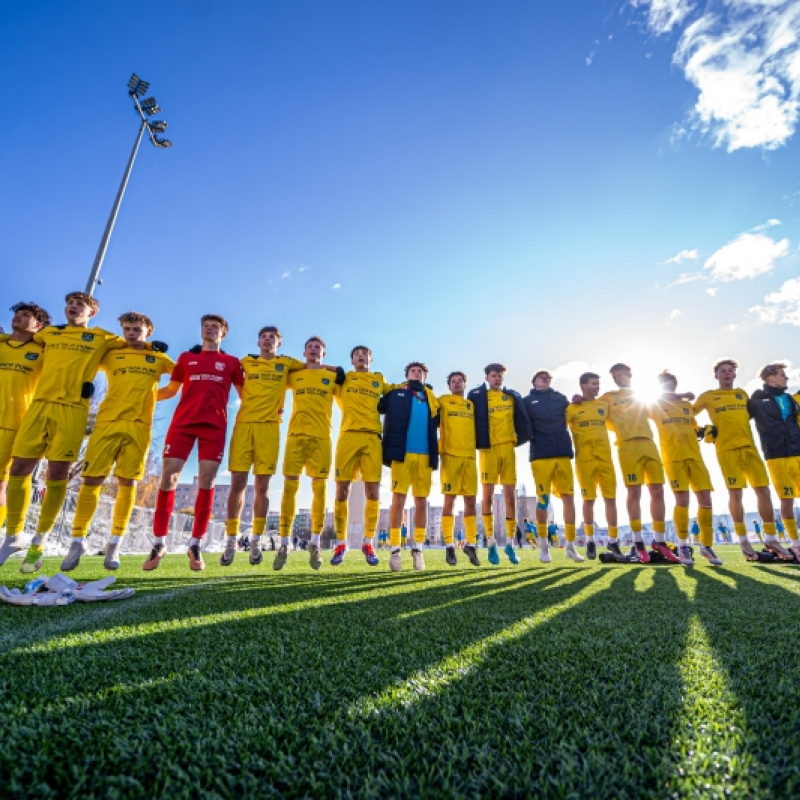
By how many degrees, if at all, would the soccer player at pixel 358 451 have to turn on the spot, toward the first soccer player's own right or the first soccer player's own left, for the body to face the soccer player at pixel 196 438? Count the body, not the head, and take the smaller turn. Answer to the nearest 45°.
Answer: approximately 45° to the first soccer player's own right

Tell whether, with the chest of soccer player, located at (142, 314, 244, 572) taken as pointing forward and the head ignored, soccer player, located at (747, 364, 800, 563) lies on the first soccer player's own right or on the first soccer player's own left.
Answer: on the first soccer player's own left

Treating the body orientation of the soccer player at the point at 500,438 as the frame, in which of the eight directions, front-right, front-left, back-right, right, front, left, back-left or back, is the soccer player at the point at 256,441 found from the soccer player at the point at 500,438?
front-right

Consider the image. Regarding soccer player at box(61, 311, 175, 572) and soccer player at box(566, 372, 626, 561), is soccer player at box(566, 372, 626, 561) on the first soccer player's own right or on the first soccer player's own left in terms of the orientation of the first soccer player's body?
on the first soccer player's own left

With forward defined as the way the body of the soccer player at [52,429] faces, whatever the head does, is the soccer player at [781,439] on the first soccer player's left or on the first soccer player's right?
on the first soccer player's left

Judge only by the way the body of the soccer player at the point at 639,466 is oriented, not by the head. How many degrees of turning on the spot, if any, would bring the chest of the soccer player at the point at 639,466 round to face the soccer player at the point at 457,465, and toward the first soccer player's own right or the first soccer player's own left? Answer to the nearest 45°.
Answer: approximately 45° to the first soccer player's own right
